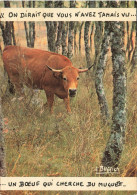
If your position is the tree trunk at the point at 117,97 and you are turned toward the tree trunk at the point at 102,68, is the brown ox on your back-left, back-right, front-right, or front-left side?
front-left

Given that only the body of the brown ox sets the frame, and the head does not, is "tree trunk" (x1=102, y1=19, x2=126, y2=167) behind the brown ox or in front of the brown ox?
in front

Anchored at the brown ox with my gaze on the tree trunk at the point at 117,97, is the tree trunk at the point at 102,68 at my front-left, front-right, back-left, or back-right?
front-left

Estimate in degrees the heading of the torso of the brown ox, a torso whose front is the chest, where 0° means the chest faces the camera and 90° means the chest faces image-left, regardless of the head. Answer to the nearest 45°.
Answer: approximately 315°

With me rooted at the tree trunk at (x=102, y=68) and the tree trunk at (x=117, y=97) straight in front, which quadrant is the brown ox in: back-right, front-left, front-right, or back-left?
back-right

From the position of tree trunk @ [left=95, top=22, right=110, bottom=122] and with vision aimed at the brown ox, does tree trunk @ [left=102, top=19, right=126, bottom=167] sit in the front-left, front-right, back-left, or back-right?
back-left

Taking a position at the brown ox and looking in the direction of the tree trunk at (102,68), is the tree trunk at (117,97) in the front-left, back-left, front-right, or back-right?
front-right

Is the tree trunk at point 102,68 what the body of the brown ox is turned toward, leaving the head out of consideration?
yes
